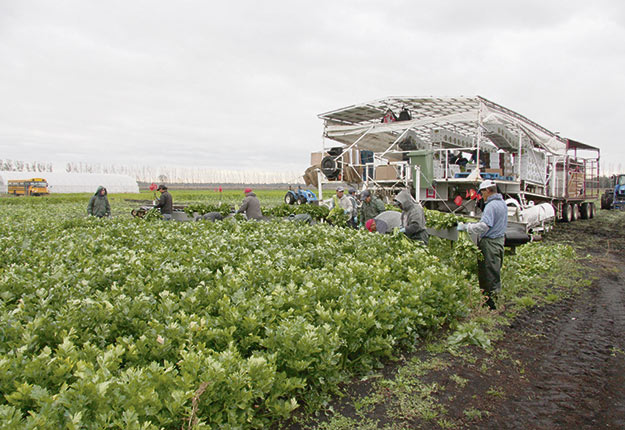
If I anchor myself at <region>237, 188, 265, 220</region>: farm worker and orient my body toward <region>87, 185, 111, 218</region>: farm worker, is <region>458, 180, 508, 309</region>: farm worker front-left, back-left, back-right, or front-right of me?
back-left

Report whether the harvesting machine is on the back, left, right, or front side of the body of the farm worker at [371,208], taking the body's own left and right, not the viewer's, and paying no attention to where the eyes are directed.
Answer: back

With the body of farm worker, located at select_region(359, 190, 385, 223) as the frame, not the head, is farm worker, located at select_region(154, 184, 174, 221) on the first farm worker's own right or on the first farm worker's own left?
on the first farm worker's own right

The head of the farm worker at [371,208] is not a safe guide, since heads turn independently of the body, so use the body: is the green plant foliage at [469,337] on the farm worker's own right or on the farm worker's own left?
on the farm worker's own left

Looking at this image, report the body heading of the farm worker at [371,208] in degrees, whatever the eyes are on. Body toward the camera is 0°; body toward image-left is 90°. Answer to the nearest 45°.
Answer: approximately 45°
